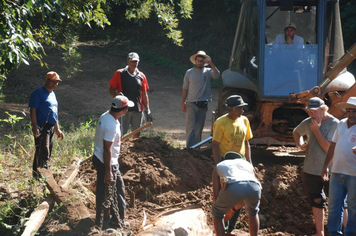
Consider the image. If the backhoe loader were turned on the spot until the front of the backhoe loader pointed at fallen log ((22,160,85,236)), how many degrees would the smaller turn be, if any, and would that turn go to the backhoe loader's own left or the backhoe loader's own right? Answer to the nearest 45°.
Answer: approximately 45° to the backhoe loader's own right

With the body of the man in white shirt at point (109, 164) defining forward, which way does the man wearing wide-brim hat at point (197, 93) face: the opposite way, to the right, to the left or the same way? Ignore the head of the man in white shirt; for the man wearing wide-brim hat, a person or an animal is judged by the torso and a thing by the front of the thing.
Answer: to the right

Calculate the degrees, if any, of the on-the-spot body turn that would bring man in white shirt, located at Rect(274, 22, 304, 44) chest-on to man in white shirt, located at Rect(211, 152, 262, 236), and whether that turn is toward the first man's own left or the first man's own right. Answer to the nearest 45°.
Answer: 0° — they already face them

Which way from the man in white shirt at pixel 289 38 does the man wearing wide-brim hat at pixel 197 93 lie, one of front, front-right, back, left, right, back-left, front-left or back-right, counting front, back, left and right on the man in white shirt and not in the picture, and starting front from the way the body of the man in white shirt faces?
right

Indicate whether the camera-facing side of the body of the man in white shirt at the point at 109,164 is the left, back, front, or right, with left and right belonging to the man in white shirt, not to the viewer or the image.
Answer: right

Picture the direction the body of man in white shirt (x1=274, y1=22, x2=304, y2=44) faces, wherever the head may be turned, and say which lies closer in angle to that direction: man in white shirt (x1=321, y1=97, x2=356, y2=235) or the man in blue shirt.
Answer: the man in white shirt

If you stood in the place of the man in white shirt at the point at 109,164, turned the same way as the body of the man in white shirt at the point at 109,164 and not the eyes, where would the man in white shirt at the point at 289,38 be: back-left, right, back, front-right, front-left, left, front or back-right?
front-left

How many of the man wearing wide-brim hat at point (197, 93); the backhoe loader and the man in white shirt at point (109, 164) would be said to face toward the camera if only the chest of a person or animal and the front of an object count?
2

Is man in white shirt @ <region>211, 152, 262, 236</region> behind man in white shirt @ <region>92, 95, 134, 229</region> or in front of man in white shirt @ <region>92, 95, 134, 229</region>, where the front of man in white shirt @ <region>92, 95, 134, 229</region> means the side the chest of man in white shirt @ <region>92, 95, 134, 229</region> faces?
in front

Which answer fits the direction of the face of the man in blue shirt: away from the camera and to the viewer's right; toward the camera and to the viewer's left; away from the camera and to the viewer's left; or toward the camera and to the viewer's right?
toward the camera and to the viewer's right
